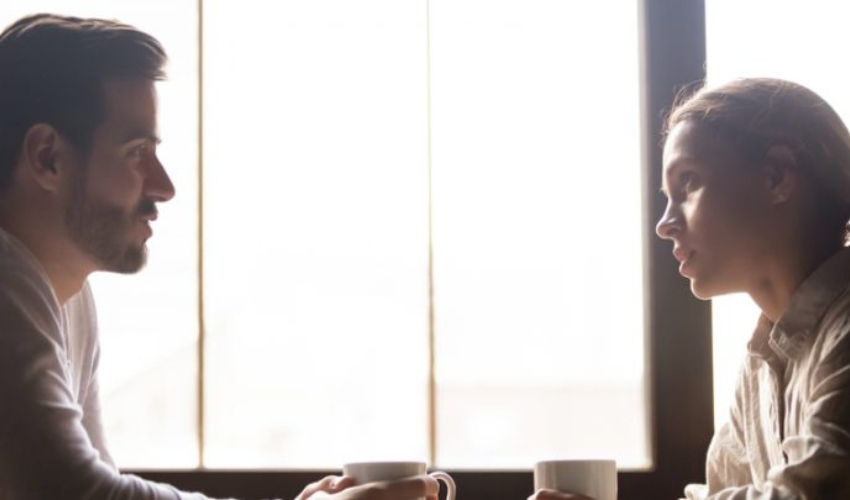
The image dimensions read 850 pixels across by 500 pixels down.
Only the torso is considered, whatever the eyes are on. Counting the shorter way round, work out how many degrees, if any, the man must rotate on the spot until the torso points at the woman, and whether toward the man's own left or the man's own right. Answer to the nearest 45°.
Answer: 0° — they already face them

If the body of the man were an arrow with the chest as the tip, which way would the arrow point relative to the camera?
to the viewer's right

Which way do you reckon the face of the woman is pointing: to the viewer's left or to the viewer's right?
to the viewer's left
